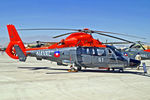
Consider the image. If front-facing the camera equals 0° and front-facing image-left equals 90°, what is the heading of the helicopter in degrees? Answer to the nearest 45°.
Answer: approximately 270°
